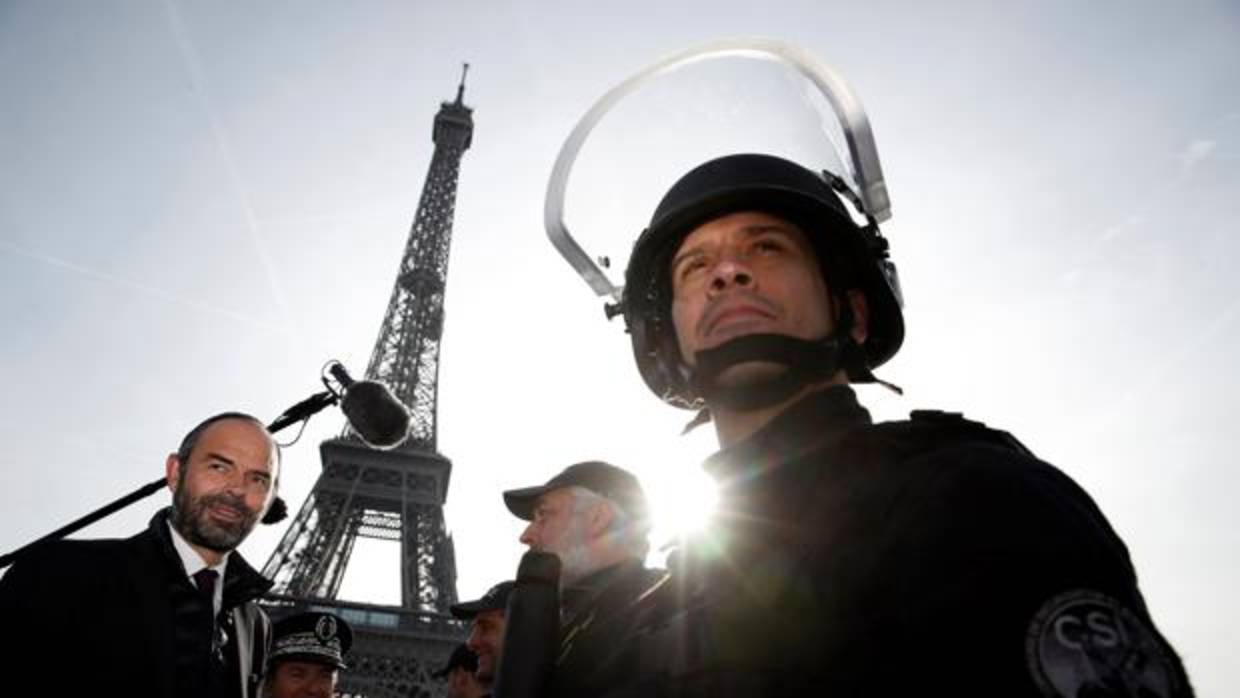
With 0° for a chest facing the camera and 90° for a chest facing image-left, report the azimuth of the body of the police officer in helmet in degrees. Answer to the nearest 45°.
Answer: approximately 45°

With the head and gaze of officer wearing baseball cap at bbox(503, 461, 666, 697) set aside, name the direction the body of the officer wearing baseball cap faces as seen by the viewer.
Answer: to the viewer's left

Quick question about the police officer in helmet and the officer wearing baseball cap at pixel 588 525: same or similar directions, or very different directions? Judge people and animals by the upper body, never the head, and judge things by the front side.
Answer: same or similar directions

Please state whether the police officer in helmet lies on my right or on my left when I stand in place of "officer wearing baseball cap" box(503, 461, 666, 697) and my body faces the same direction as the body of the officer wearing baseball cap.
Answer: on my left

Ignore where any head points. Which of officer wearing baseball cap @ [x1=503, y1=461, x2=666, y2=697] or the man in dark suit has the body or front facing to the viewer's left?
the officer wearing baseball cap

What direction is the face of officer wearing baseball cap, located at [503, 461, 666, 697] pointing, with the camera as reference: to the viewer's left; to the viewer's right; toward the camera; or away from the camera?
to the viewer's left

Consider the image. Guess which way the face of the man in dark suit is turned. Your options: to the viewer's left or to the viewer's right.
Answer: to the viewer's right

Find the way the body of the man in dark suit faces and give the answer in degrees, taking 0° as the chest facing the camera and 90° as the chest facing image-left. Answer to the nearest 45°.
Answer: approximately 315°

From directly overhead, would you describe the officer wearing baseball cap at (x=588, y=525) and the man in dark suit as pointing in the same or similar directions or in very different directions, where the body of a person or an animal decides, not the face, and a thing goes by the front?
very different directions

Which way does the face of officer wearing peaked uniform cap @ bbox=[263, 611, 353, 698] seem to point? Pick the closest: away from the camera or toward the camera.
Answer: toward the camera

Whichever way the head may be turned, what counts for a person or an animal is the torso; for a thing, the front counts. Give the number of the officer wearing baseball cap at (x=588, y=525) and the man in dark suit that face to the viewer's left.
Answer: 1

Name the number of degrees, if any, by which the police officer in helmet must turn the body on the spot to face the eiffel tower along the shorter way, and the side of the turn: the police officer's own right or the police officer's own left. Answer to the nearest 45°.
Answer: approximately 90° to the police officer's own right
